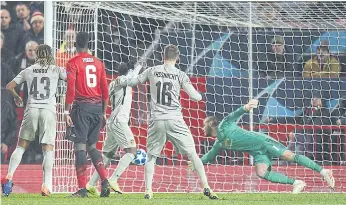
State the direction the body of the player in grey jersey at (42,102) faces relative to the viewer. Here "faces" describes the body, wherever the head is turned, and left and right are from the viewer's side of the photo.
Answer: facing away from the viewer

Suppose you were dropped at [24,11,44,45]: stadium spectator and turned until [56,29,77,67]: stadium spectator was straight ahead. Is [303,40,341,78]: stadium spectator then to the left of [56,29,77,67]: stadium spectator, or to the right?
left

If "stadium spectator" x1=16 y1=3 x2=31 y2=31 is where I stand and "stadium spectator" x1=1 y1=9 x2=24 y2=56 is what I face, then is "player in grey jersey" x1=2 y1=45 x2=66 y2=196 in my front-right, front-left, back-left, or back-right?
front-left

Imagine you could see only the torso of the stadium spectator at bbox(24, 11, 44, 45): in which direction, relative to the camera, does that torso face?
toward the camera

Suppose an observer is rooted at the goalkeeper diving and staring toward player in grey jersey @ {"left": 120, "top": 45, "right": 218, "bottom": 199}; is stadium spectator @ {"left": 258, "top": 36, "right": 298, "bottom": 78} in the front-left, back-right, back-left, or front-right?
back-right

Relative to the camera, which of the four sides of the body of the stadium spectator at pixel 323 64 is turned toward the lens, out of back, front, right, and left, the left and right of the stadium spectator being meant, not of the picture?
front

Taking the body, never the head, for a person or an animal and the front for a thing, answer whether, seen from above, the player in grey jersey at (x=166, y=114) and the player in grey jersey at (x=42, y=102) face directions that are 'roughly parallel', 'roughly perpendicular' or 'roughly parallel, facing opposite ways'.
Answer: roughly parallel

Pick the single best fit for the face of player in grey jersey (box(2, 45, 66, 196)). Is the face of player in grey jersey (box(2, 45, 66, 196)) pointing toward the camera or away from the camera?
away from the camera

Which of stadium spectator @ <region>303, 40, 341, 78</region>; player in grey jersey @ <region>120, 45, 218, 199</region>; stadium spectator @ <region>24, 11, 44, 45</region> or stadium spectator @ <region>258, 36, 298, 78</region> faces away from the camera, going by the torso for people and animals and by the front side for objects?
the player in grey jersey

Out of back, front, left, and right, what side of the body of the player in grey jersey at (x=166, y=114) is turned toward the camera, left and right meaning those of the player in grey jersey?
back

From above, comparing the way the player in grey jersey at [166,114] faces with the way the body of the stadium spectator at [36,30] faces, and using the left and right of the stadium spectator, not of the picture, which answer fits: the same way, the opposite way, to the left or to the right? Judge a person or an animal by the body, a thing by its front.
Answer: the opposite way

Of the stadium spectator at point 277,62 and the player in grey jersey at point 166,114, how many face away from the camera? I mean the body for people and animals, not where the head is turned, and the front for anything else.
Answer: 1

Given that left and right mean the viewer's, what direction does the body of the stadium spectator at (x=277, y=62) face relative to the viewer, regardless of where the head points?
facing the viewer

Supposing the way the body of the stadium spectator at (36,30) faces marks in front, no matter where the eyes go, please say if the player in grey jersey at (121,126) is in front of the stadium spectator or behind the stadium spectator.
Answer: in front

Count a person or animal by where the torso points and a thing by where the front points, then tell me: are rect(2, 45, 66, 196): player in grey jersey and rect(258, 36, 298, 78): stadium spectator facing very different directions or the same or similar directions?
very different directions
